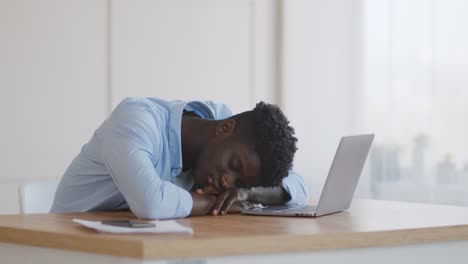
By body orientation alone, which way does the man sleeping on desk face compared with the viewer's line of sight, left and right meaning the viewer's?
facing the viewer and to the right of the viewer

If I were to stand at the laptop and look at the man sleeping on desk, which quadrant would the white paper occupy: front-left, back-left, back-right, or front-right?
front-left

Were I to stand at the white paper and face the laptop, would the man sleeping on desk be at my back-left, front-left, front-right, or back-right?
front-left

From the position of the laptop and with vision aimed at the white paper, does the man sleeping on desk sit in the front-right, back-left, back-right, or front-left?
front-right
